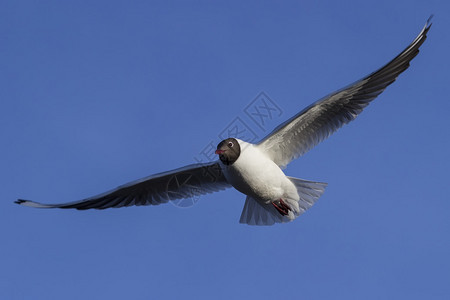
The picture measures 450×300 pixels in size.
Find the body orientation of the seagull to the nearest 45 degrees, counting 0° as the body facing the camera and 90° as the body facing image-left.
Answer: approximately 45°
